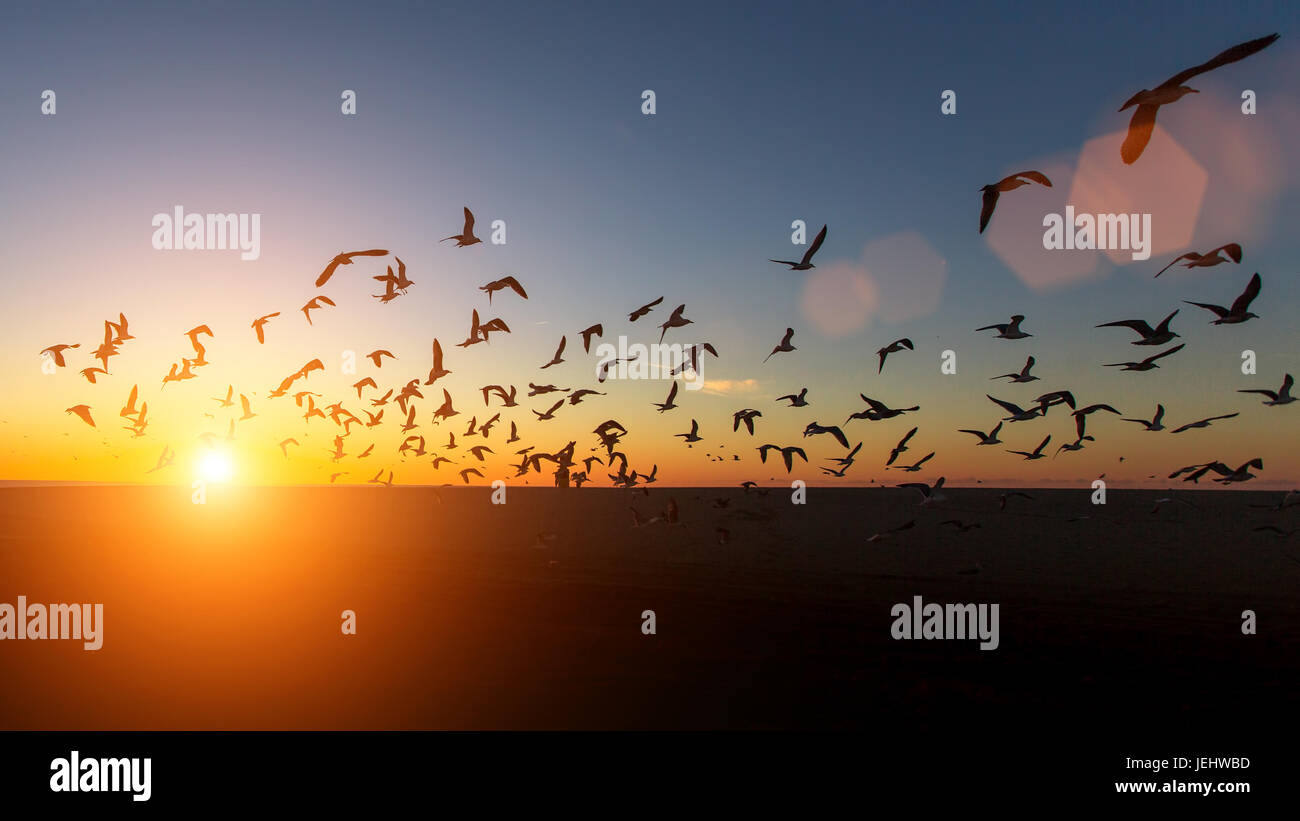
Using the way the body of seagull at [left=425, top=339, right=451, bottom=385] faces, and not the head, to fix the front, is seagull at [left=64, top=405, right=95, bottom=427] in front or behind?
behind

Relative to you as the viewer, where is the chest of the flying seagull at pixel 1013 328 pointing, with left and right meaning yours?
facing to the right of the viewer
